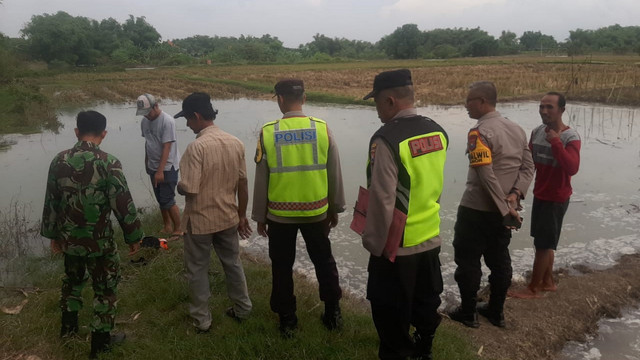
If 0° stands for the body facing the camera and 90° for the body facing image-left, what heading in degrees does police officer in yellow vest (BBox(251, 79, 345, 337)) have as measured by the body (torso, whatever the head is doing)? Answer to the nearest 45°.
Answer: approximately 180°

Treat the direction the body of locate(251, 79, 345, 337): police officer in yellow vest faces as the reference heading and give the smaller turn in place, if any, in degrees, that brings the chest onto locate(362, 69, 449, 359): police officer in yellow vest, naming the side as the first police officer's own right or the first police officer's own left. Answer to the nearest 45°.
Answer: approximately 135° to the first police officer's own right

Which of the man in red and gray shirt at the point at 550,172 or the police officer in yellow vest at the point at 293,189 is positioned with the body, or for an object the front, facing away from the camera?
the police officer in yellow vest

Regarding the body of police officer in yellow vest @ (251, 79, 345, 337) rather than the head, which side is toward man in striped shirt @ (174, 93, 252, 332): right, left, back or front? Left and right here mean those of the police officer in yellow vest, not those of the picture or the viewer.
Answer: left

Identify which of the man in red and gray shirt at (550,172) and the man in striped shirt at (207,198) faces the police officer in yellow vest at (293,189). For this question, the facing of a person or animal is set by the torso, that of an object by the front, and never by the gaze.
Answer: the man in red and gray shirt at (550,172)

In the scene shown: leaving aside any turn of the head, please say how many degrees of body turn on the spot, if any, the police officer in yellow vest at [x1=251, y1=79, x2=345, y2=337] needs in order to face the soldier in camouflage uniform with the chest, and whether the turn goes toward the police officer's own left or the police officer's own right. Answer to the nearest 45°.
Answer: approximately 90° to the police officer's own left

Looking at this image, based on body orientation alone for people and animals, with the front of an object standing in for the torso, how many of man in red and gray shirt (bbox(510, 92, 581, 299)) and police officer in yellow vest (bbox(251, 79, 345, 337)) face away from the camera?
1

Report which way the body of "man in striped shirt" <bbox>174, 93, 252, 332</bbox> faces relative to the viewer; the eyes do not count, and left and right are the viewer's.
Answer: facing away from the viewer and to the left of the viewer
